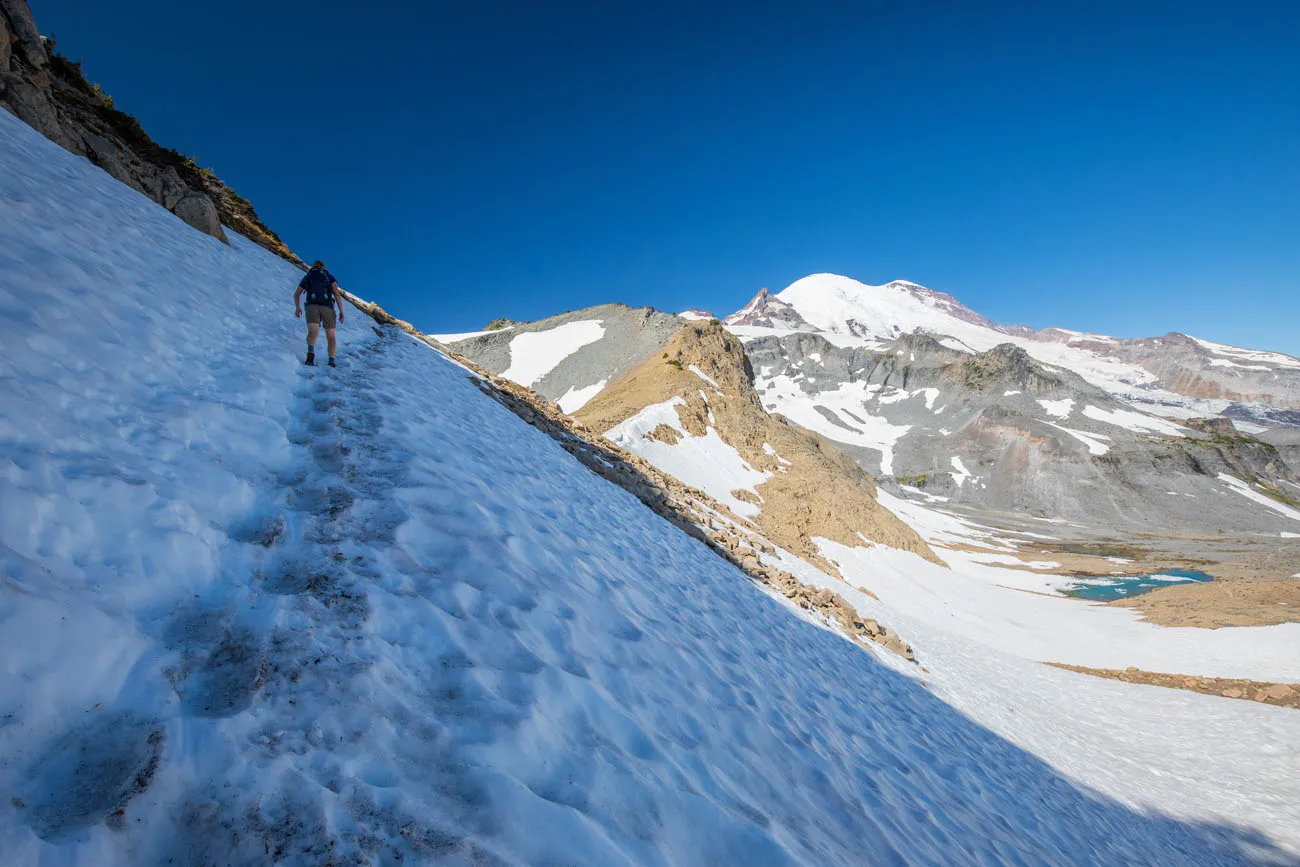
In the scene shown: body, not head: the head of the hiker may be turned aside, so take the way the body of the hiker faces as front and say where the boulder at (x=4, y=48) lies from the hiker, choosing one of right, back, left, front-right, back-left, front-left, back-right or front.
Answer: front-left

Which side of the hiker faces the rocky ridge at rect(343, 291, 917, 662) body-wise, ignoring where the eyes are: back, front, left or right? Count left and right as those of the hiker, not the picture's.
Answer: right

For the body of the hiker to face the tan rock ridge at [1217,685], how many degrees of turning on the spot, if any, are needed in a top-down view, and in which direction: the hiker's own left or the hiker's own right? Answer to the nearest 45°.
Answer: approximately 90° to the hiker's own right

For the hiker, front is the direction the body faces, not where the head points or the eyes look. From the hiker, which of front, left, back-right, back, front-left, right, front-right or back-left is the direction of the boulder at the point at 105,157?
front-left

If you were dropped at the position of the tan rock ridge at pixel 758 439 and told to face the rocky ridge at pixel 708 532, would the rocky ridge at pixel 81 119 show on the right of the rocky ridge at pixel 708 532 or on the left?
right

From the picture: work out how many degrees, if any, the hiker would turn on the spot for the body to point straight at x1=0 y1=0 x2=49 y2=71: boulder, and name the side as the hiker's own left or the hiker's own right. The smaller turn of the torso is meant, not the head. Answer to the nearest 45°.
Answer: approximately 45° to the hiker's own left

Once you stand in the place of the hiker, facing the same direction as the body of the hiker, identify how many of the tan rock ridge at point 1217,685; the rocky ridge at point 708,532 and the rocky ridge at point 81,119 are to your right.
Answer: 2

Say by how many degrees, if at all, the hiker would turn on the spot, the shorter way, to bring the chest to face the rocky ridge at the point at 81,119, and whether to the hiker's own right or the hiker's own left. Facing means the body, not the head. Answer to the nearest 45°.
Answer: approximately 45° to the hiker's own left

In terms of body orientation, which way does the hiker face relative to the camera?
away from the camera

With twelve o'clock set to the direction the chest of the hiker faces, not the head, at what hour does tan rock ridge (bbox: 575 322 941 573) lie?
The tan rock ridge is roughly at 2 o'clock from the hiker.
